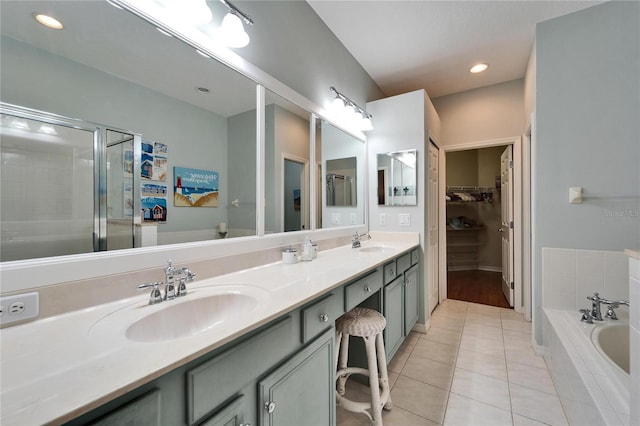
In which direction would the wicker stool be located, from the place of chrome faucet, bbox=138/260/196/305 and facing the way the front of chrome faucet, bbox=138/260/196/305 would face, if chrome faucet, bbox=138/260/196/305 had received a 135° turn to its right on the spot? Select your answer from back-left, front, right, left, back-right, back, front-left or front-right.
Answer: back

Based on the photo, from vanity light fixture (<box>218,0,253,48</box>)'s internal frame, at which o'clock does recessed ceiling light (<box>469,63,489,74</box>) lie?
The recessed ceiling light is roughly at 10 o'clock from the vanity light fixture.

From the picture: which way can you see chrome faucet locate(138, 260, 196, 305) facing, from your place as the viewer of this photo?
facing the viewer and to the right of the viewer

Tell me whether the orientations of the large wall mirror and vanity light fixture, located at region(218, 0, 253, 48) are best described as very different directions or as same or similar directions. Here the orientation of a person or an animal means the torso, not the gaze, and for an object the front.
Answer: same or similar directions

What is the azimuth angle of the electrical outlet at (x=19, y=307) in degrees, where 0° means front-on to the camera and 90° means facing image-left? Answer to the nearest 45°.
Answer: approximately 315°

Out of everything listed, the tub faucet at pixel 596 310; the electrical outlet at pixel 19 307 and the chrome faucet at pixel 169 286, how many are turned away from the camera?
0

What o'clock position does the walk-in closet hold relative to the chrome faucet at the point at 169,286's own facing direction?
The walk-in closet is roughly at 10 o'clock from the chrome faucet.

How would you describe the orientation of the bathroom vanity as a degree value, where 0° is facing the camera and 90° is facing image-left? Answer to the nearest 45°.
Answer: approximately 315°

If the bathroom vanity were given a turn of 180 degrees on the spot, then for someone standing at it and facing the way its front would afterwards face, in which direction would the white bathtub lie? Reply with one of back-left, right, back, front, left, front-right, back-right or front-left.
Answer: back-right

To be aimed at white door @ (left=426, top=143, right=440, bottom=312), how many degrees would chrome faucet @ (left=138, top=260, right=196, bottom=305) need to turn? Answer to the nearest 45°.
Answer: approximately 45° to its left
